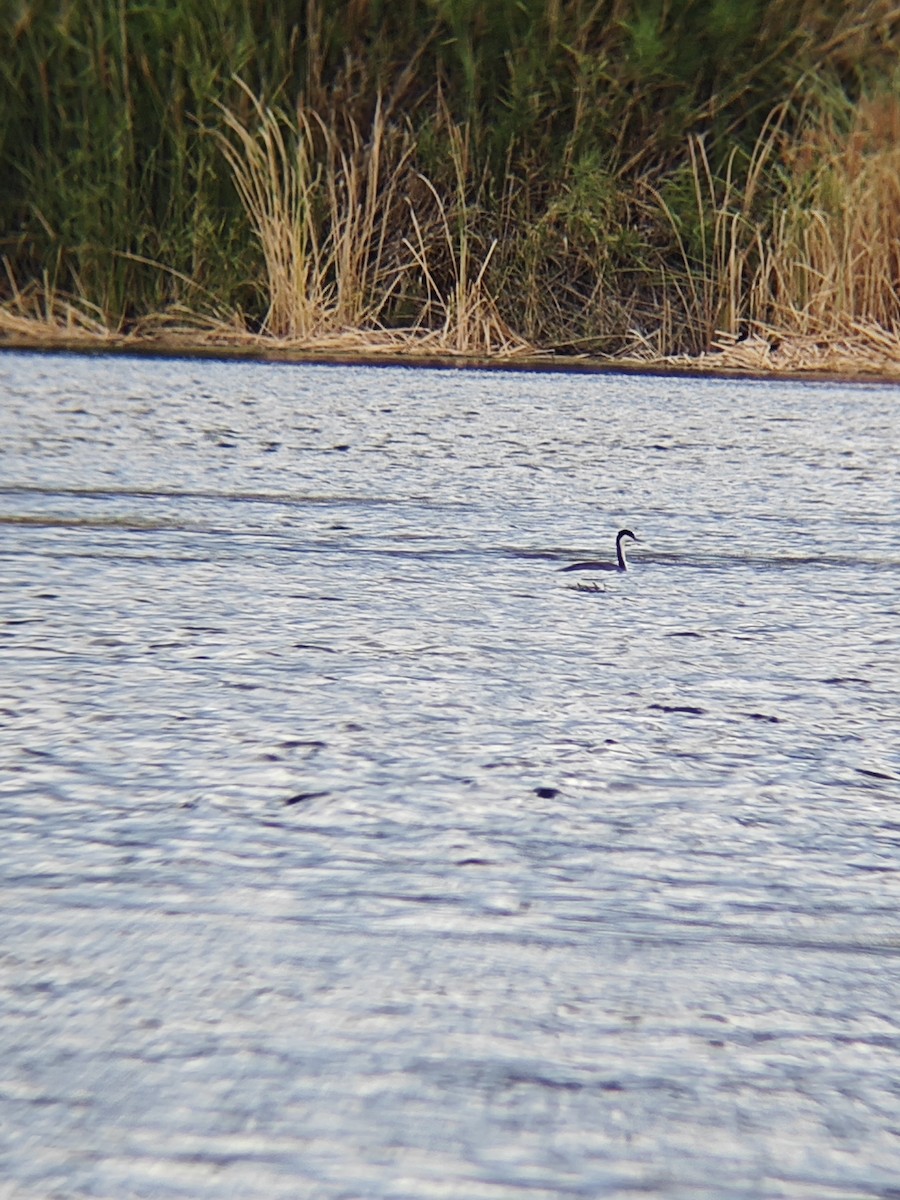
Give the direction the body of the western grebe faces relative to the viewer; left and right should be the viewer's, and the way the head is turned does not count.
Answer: facing to the right of the viewer
